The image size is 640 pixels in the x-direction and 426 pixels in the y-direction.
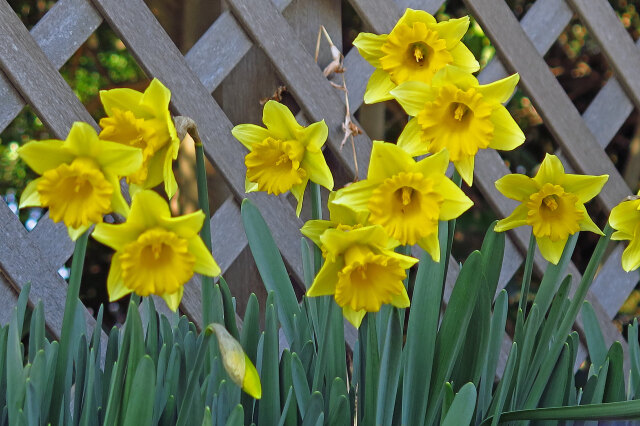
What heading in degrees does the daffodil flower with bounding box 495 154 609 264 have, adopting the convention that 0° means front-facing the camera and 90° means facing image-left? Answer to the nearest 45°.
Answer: approximately 0°

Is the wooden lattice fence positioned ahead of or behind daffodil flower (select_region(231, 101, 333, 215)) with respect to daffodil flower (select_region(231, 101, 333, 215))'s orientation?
behind

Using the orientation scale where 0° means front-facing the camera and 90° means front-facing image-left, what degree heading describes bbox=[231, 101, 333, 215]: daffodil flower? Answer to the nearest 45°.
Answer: approximately 45°
